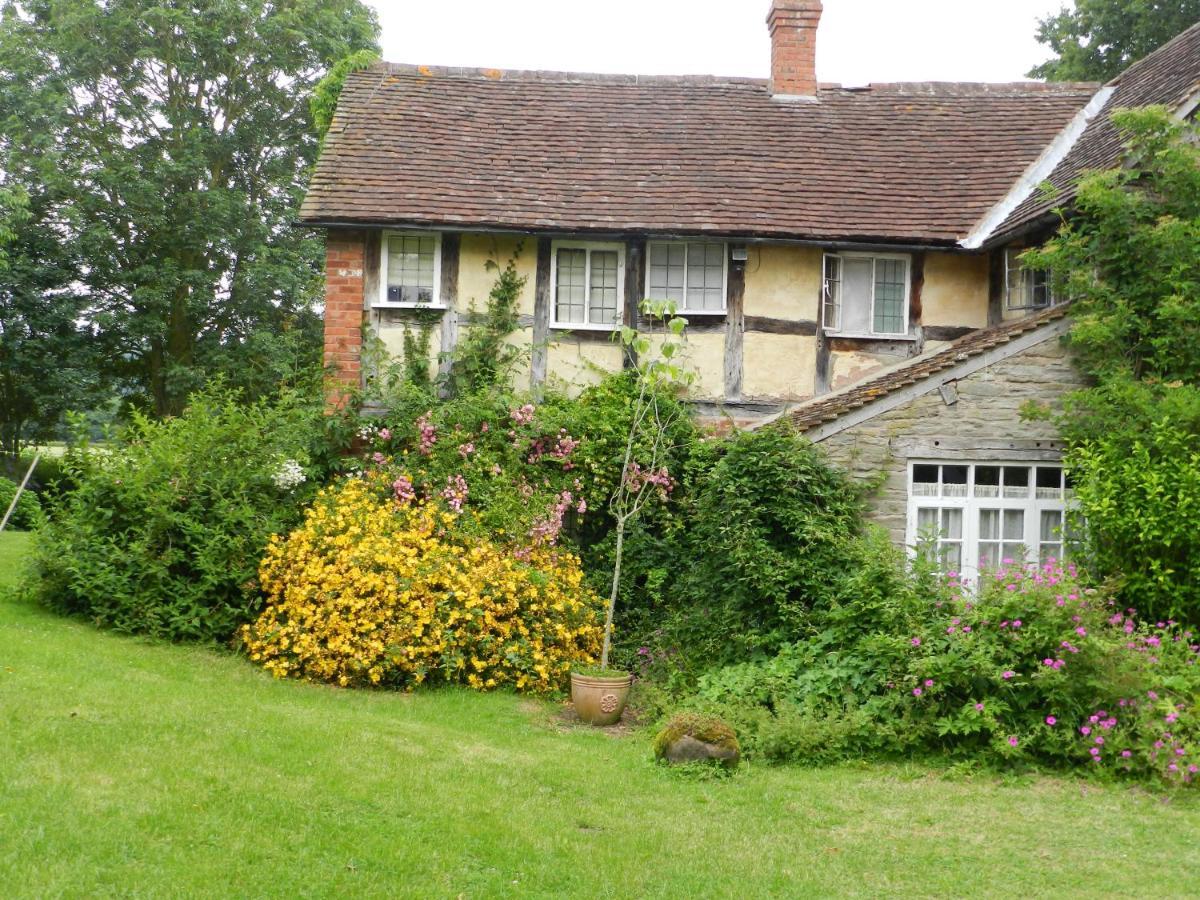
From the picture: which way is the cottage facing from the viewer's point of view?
toward the camera

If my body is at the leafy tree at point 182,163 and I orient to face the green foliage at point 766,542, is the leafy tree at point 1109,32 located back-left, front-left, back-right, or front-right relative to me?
front-left

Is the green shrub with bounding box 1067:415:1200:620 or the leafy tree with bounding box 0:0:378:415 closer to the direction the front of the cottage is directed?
the green shrub

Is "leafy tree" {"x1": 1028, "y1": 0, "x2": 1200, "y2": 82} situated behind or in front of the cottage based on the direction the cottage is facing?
behind

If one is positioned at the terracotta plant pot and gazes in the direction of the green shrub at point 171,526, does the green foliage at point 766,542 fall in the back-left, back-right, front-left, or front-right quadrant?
back-right

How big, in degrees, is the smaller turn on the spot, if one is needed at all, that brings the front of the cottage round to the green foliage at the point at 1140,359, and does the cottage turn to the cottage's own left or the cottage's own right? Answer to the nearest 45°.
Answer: approximately 45° to the cottage's own left

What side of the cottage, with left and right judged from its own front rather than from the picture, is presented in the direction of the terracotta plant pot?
front

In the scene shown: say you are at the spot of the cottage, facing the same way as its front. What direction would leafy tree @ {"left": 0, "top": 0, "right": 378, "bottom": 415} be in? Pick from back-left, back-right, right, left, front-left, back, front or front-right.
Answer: back-right

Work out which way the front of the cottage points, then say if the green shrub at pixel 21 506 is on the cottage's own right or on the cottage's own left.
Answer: on the cottage's own right

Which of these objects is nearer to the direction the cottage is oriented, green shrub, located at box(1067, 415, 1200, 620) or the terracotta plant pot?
the terracotta plant pot

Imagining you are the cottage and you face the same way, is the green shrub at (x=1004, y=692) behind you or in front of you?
in front

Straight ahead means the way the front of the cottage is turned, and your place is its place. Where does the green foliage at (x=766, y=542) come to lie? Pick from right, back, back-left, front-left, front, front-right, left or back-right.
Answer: front
